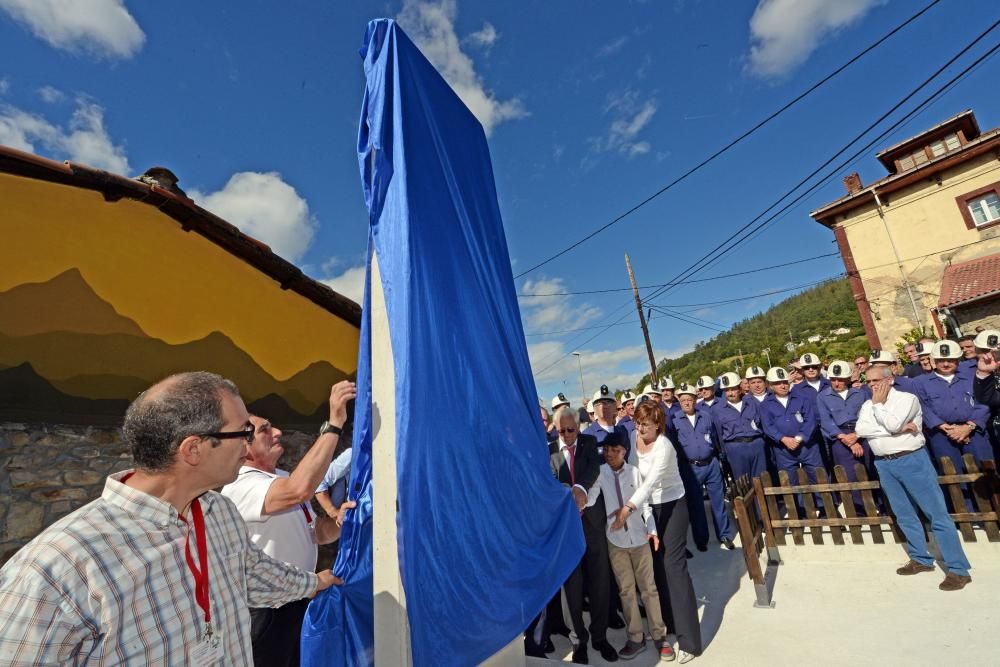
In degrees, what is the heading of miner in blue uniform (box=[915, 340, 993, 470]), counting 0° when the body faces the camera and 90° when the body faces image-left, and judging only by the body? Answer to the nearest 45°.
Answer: approximately 0°

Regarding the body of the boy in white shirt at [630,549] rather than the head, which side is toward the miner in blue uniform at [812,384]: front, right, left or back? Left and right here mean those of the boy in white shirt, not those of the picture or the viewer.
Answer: back

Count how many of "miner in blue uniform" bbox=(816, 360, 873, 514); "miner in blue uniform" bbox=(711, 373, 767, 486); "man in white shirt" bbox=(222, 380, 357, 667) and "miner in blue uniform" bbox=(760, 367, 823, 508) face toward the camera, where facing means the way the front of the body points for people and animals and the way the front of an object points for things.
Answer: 3

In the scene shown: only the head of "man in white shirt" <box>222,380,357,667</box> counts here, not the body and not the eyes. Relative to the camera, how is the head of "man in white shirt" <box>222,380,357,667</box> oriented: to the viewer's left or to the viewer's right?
to the viewer's right
